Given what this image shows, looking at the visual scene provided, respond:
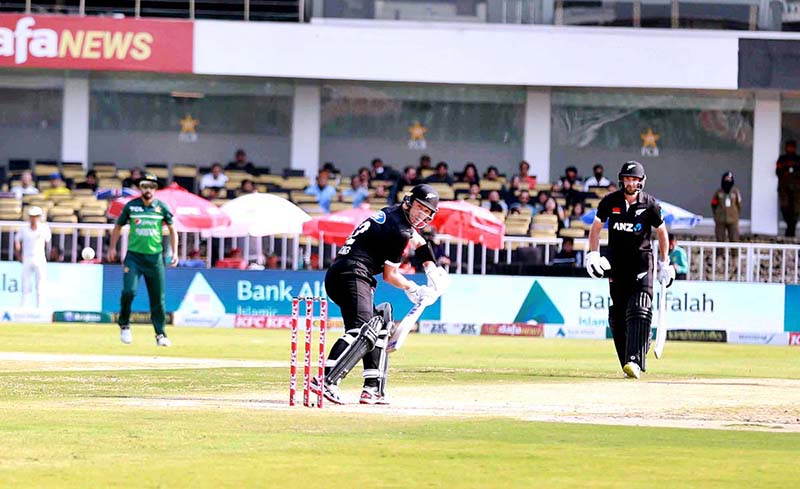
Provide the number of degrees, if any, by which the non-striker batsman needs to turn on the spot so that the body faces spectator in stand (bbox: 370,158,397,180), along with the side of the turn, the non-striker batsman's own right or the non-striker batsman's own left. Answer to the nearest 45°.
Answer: approximately 180°

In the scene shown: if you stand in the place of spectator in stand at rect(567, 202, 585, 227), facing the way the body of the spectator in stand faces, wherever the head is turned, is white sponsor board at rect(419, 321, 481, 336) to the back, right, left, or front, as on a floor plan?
front

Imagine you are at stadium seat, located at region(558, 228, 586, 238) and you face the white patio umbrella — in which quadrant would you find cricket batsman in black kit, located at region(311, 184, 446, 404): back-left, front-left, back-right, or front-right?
front-left

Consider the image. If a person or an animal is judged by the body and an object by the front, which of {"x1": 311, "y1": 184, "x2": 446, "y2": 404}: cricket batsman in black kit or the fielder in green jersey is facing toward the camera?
the fielder in green jersey

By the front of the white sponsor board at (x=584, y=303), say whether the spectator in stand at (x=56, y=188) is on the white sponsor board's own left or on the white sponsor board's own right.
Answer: on the white sponsor board's own right

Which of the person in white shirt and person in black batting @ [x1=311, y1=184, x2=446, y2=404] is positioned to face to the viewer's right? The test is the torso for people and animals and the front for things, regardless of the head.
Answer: the cricket batsman in black kit

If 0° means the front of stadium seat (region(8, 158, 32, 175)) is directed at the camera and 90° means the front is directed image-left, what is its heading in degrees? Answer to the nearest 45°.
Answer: approximately 0°

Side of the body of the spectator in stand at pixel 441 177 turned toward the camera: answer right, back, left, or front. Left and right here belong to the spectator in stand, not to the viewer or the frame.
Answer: front

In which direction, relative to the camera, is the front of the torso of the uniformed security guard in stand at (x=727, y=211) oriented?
toward the camera

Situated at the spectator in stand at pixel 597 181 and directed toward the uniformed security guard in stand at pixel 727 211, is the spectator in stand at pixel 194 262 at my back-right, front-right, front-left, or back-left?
back-right

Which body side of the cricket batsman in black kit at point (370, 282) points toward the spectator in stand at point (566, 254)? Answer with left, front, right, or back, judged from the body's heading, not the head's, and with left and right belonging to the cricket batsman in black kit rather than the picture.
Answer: left

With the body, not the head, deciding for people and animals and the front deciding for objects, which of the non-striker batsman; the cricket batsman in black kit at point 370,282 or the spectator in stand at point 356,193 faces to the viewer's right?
the cricket batsman in black kit

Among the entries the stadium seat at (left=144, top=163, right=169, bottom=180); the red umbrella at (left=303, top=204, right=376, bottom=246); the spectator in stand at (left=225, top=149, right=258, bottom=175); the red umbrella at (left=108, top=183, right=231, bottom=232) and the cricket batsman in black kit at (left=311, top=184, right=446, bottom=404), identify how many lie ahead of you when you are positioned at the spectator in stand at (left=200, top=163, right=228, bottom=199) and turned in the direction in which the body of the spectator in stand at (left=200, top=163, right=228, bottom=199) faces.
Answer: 3

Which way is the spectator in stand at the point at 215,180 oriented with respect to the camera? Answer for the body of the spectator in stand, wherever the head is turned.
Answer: toward the camera

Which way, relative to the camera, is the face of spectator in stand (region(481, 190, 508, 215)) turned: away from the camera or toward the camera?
toward the camera

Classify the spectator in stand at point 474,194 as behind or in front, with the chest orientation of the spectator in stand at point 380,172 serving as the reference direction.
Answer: in front

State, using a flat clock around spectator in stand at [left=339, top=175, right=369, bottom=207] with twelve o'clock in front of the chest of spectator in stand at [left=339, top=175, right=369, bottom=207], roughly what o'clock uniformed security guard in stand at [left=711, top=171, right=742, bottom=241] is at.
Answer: uniformed security guard in stand at [left=711, top=171, right=742, bottom=241] is roughly at 9 o'clock from spectator in stand at [left=339, top=175, right=369, bottom=207].

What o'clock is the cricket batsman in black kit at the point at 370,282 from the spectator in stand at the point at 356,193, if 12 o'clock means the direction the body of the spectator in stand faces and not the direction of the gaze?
The cricket batsman in black kit is roughly at 12 o'clock from the spectator in stand.
